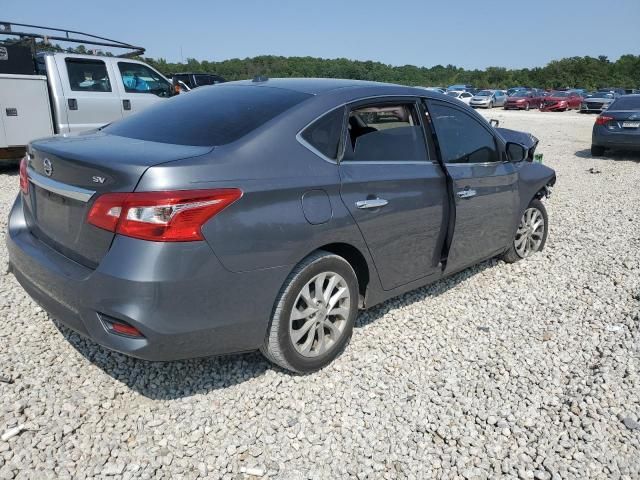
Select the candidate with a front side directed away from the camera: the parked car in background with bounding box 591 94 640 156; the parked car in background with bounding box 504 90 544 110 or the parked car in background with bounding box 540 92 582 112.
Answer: the parked car in background with bounding box 591 94 640 156

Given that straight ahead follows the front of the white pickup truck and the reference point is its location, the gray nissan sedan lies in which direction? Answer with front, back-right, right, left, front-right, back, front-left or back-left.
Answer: right

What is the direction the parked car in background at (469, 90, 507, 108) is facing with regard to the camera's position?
facing the viewer and to the left of the viewer

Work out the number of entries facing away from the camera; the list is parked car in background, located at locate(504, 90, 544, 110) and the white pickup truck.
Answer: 0

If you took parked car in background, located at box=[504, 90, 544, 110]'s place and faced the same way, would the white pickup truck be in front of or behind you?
in front

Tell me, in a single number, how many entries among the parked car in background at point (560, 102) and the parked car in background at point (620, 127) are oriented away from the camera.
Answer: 1

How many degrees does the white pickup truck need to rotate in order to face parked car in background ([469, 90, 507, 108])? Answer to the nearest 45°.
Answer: approximately 45° to its left

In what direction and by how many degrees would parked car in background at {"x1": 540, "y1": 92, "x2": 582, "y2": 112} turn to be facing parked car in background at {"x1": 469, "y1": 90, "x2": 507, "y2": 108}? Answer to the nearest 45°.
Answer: approximately 45° to its right

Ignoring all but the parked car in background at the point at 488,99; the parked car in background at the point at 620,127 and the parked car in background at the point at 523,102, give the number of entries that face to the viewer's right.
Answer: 0

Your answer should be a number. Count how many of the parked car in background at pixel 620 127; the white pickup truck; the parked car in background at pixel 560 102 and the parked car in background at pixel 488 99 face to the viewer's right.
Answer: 1

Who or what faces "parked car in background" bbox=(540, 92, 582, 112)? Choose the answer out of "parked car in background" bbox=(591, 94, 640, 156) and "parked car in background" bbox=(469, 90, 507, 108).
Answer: "parked car in background" bbox=(591, 94, 640, 156)

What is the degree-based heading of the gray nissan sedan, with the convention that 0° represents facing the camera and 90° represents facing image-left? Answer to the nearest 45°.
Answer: approximately 225°

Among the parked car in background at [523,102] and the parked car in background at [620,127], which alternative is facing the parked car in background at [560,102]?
the parked car in background at [620,127]

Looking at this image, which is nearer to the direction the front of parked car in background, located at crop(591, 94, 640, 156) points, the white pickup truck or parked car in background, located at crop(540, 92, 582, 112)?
the parked car in background

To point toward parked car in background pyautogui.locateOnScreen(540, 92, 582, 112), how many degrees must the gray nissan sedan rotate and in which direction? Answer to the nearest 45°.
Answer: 0° — it already faces it

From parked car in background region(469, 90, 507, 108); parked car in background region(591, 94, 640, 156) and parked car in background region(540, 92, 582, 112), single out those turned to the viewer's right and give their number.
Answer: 0

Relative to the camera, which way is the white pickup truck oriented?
to the viewer's right

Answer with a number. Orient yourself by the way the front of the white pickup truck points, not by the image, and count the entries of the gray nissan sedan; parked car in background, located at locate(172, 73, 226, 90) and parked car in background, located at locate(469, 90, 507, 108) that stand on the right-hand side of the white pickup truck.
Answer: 1

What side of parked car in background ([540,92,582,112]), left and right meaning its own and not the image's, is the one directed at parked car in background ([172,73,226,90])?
front

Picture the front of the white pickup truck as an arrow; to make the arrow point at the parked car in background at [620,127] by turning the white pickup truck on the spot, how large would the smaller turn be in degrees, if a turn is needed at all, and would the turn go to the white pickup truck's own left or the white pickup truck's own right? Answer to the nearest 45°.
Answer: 0° — it already faces it
